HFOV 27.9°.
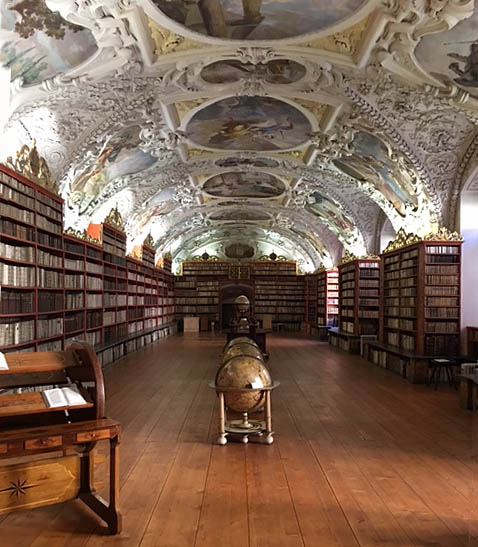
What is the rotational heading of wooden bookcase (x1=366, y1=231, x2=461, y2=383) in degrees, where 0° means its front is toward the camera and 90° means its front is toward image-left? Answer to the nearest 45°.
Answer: approximately 45°

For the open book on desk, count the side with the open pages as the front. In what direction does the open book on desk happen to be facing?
toward the camera

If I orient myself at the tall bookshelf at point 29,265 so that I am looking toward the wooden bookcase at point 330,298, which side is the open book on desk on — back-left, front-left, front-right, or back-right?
back-right

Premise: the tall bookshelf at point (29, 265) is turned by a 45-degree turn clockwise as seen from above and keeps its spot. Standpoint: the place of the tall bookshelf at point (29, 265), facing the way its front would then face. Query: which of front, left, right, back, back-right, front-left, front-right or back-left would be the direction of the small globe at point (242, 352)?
front-left

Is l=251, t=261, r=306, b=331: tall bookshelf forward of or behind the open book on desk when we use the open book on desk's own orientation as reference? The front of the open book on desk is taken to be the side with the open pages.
behind

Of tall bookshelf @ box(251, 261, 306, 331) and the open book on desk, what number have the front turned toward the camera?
2

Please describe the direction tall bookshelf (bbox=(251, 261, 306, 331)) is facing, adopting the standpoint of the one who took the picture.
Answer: facing the viewer

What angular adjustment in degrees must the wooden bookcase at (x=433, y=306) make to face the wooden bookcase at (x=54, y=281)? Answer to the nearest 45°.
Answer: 0° — it already faces it

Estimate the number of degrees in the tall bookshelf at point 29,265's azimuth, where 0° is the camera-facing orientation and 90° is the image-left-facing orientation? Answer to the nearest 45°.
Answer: approximately 315°

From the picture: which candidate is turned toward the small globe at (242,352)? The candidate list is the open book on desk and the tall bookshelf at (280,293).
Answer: the tall bookshelf

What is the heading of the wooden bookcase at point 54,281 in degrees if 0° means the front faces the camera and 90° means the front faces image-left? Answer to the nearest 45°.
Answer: approximately 315°
